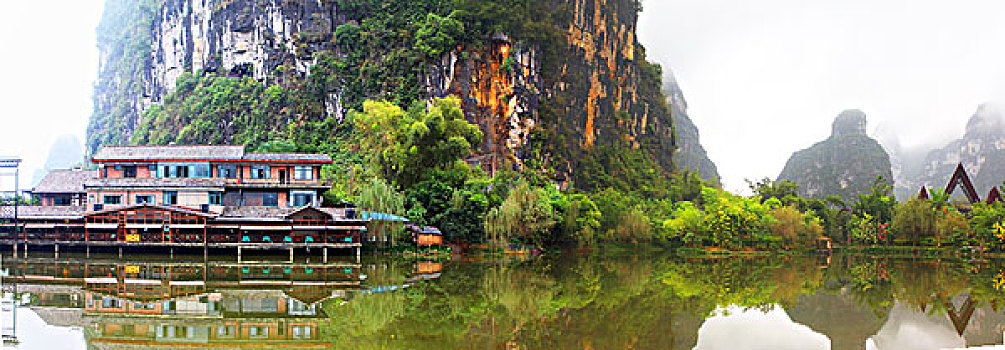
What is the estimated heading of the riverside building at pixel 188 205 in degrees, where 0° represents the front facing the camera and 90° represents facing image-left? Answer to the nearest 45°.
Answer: approximately 0°

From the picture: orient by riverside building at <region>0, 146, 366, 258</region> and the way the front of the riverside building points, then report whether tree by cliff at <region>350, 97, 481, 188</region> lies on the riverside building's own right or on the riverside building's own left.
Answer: on the riverside building's own left

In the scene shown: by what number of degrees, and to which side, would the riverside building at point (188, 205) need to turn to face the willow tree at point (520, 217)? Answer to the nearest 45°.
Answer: approximately 90° to its left

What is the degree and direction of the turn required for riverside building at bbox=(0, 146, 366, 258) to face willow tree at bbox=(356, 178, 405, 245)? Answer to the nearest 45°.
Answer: approximately 90° to its left

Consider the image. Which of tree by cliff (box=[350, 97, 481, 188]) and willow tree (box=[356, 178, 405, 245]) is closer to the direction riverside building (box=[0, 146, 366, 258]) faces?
the willow tree
